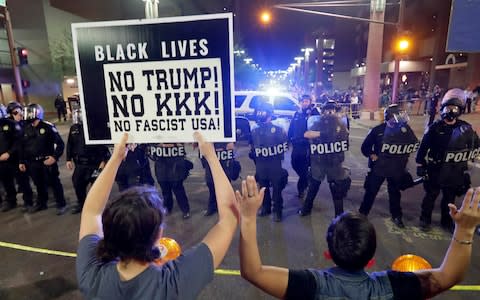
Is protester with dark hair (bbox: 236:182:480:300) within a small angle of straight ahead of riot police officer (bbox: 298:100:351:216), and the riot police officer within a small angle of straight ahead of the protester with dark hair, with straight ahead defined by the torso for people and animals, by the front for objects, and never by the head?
yes

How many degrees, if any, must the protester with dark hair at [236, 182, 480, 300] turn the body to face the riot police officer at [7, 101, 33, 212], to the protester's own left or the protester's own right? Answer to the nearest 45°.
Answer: approximately 90° to the protester's own left

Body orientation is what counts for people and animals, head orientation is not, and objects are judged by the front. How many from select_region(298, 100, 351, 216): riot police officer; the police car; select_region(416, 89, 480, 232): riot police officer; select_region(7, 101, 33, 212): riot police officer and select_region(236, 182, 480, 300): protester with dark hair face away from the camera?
1

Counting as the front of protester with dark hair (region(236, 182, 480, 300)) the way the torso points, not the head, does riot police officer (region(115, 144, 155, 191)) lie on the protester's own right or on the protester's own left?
on the protester's own left

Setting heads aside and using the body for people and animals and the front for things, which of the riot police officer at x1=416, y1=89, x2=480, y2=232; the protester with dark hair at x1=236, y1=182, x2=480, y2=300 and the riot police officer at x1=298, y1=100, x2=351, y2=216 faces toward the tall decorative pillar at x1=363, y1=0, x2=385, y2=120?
the protester with dark hair

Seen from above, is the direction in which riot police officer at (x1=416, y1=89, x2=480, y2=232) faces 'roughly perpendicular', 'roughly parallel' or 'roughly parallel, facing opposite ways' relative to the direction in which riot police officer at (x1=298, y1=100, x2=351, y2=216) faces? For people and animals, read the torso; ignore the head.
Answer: roughly parallel

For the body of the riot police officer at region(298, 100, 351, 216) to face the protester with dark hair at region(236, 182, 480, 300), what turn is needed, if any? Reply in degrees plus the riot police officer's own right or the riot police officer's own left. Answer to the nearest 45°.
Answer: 0° — they already face them

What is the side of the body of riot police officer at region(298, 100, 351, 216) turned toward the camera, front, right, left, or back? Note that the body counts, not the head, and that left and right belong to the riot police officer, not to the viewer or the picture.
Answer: front

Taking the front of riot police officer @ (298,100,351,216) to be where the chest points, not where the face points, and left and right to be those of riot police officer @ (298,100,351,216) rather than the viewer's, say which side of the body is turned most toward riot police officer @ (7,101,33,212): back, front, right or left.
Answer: right

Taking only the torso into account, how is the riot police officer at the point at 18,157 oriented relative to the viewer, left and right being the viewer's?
facing the viewer and to the right of the viewer

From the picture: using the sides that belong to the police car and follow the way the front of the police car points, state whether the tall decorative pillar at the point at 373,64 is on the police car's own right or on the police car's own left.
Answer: on the police car's own left

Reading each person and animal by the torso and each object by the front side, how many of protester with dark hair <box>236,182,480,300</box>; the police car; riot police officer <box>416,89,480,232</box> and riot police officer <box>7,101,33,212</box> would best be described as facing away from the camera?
1

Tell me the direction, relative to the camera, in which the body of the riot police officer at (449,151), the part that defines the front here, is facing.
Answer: toward the camera

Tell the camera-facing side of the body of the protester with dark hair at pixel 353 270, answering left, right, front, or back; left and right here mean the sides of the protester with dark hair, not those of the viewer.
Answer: back
